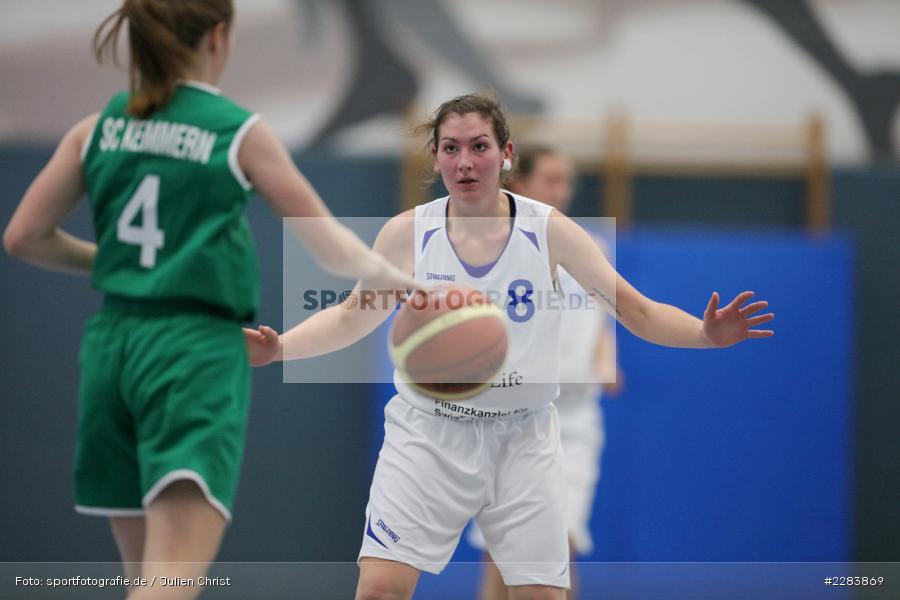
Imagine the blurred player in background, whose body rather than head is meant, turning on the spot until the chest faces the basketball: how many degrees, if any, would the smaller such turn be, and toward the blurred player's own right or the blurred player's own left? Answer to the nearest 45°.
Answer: approximately 45° to the blurred player's own right

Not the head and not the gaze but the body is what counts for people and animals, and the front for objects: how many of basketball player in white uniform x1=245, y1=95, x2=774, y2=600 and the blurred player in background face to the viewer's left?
0

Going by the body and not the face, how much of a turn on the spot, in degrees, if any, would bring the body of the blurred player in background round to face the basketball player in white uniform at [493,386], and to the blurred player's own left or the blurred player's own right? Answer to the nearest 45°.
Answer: approximately 45° to the blurred player's own right

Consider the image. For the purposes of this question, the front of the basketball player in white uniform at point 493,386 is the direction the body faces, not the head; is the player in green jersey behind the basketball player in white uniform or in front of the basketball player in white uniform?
in front

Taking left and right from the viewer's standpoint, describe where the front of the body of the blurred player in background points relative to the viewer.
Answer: facing the viewer and to the right of the viewer

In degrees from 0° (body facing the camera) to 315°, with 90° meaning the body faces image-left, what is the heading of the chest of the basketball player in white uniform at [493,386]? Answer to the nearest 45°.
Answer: approximately 0°

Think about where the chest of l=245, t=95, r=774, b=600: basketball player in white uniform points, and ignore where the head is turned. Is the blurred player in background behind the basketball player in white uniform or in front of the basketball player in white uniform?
behind

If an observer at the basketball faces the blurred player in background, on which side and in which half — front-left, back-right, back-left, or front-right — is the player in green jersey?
back-left
